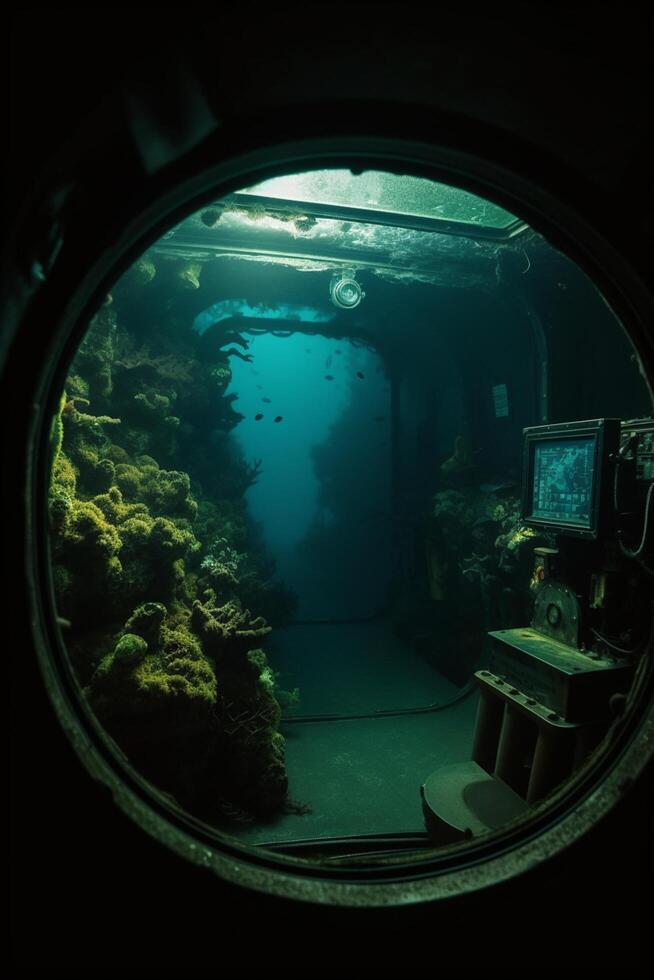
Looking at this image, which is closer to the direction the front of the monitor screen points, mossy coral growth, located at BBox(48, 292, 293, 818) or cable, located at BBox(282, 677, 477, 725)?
the mossy coral growth

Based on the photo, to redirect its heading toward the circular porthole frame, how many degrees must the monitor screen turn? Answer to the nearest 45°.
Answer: approximately 45° to its left

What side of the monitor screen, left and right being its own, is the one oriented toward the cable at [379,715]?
right

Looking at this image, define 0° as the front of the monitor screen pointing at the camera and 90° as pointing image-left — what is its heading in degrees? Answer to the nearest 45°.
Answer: approximately 45°

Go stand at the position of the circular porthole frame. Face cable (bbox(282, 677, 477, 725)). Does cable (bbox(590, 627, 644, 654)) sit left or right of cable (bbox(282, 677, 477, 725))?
right

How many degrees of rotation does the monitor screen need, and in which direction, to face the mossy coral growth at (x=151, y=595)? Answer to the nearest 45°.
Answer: approximately 45° to its right
